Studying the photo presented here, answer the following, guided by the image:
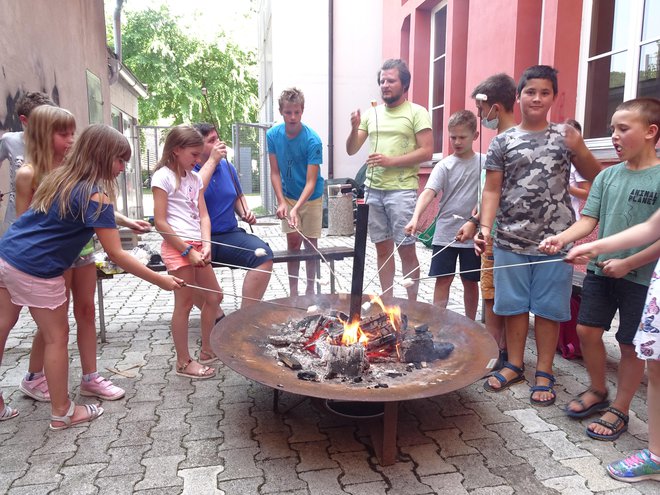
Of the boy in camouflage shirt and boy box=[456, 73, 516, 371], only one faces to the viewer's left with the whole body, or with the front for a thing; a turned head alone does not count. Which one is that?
the boy

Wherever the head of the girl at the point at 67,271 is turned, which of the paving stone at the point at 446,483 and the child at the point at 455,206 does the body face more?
the child

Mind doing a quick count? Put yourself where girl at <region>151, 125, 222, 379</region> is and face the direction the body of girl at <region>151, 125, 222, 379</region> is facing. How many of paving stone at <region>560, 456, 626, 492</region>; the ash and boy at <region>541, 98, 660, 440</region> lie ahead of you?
3

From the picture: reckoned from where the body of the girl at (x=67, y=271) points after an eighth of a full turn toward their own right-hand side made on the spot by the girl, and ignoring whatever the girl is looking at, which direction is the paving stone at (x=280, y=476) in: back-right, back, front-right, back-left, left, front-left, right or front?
front

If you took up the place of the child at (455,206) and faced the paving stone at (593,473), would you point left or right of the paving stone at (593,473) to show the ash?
right

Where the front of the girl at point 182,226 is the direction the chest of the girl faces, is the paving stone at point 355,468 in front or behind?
in front

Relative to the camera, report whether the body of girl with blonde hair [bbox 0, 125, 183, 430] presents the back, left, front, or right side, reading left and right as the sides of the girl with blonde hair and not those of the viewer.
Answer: right

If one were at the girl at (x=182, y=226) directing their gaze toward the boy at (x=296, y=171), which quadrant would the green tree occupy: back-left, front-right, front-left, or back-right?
front-left

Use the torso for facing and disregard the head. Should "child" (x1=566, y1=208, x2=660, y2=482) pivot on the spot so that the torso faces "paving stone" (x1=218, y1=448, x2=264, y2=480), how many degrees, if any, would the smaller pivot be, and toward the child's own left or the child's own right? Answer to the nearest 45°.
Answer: approximately 45° to the child's own left

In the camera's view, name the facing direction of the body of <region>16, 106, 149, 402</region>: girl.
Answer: to the viewer's right

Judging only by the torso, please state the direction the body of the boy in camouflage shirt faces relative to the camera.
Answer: toward the camera

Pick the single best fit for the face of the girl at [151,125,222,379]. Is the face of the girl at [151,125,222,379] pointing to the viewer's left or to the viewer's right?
to the viewer's right

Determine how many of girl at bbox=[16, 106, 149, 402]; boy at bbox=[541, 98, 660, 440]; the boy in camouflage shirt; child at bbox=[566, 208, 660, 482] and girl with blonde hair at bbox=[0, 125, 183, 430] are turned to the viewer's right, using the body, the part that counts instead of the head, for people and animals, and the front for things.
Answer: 2

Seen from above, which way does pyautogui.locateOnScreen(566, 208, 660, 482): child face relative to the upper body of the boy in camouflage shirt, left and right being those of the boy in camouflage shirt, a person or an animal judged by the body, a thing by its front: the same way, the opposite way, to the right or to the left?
to the right

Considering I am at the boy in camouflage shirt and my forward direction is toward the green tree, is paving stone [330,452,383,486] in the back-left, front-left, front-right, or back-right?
back-left

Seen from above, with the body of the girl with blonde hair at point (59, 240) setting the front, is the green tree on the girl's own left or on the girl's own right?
on the girl's own left

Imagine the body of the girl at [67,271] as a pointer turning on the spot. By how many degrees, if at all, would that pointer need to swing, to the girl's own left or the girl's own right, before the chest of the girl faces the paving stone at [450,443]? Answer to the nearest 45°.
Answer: approximately 45° to the girl's own right

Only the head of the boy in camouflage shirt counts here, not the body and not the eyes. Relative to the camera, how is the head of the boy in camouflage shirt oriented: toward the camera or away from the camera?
toward the camera
